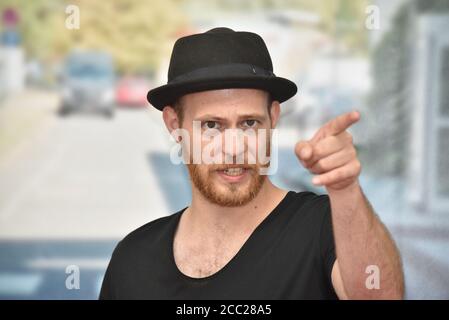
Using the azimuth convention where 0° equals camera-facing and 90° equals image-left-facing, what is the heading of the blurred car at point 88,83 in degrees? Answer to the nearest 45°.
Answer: approximately 0°

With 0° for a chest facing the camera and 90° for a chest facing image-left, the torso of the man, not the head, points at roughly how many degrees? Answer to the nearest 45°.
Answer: approximately 0°

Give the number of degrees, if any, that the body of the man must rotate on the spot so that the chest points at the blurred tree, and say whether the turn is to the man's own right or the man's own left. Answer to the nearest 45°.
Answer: approximately 180°

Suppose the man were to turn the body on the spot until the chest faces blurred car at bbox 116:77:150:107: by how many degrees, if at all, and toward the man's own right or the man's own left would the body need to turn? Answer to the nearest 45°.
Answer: approximately 180°

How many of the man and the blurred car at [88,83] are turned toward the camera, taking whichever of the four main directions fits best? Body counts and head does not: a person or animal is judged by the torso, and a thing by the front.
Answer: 2

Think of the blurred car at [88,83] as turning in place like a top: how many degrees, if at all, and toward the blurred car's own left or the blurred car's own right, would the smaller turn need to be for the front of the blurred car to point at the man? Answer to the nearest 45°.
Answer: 0° — it already faces them
